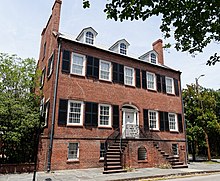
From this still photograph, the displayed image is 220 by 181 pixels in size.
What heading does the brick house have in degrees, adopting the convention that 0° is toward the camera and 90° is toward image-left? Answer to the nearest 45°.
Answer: approximately 315°

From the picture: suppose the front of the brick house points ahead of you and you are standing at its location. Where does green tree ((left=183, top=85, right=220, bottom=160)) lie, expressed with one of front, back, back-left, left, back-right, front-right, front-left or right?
left

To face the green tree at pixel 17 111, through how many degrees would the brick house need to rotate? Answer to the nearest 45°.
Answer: approximately 90° to its right
